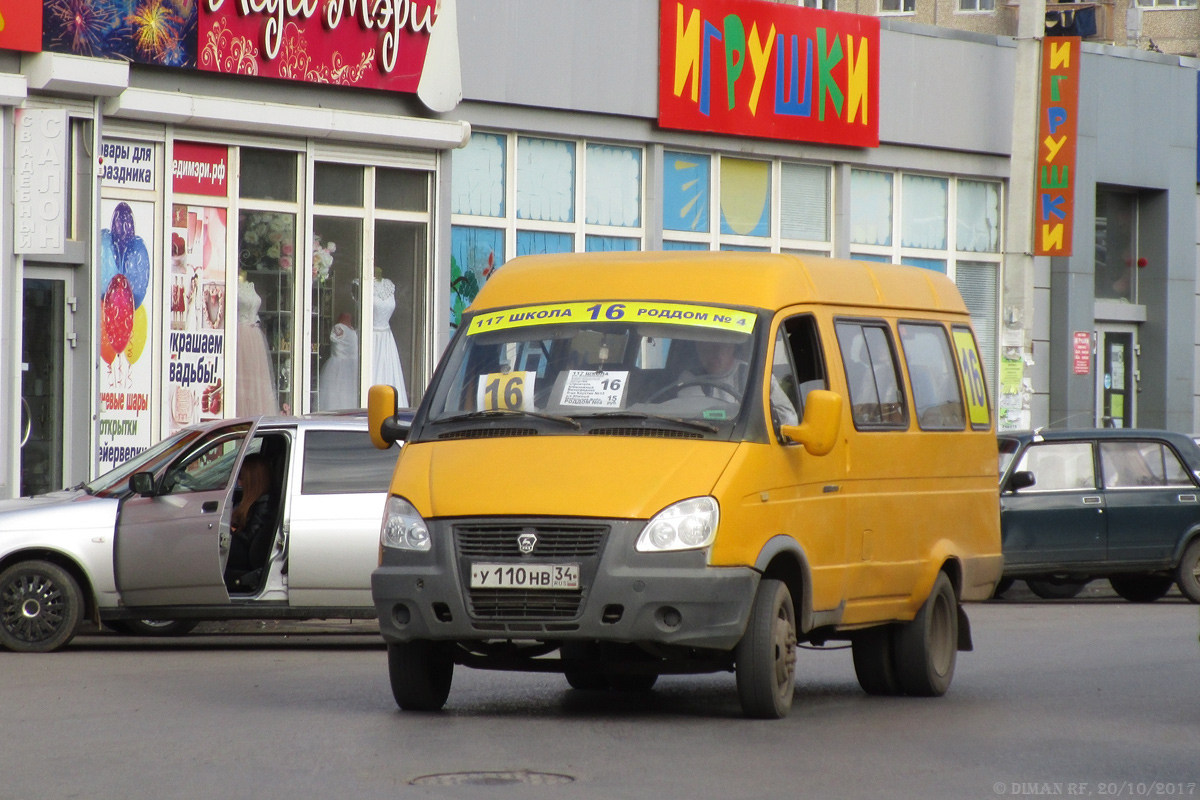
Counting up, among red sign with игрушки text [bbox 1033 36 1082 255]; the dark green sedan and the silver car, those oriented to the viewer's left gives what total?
2

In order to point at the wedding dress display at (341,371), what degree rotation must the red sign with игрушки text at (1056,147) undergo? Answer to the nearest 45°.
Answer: approximately 45° to its right

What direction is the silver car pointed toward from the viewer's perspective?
to the viewer's left

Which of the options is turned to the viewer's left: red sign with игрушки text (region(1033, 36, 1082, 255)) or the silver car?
the silver car

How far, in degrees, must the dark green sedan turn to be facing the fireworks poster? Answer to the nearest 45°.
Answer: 0° — it already faces it

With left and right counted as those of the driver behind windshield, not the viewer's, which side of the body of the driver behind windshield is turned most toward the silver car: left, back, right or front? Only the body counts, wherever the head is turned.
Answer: right

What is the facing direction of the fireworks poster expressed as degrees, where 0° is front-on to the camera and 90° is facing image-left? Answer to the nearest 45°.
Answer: approximately 45°

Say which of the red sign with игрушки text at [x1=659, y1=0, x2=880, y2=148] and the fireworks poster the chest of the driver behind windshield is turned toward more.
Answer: the fireworks poster

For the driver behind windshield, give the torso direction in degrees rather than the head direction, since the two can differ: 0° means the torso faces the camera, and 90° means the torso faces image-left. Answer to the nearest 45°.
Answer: approximately 45°

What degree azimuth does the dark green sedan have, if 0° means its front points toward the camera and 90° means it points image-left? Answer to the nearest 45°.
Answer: approximately 90°

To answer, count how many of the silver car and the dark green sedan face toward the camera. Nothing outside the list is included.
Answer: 0
